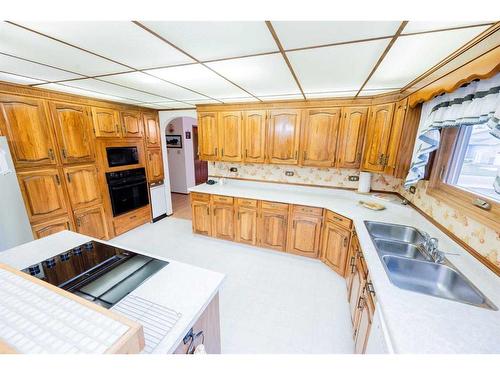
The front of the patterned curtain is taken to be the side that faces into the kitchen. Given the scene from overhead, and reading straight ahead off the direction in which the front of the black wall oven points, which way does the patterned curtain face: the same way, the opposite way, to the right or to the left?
the opposite way

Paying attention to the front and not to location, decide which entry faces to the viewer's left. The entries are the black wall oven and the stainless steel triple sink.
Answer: the stainless steel triple sink

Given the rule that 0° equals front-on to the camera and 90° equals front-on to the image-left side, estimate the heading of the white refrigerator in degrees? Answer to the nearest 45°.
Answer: approximately 315°

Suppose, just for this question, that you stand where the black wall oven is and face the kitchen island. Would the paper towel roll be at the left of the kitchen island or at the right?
left

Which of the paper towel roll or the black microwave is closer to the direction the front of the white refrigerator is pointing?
the paper towel roll

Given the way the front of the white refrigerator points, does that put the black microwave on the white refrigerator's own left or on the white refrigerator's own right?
on the white refrigerator's own left

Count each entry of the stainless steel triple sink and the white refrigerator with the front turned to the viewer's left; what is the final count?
1

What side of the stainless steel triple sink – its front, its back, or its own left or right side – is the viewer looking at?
left

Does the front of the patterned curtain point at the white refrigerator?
yes

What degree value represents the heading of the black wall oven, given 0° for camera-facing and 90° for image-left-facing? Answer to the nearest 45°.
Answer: approximately 315°

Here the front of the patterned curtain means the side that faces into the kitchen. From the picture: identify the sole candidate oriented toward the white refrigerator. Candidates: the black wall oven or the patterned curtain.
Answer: the patterned curtain

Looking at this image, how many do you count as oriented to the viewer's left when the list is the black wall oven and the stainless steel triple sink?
1

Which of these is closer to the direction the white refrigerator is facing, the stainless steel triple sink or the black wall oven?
the stainless steel triple sink

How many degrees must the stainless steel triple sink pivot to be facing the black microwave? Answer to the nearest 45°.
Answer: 0° — it already faces it
